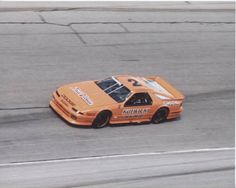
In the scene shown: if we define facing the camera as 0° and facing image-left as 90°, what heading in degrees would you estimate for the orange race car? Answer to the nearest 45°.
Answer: approximately 45°
